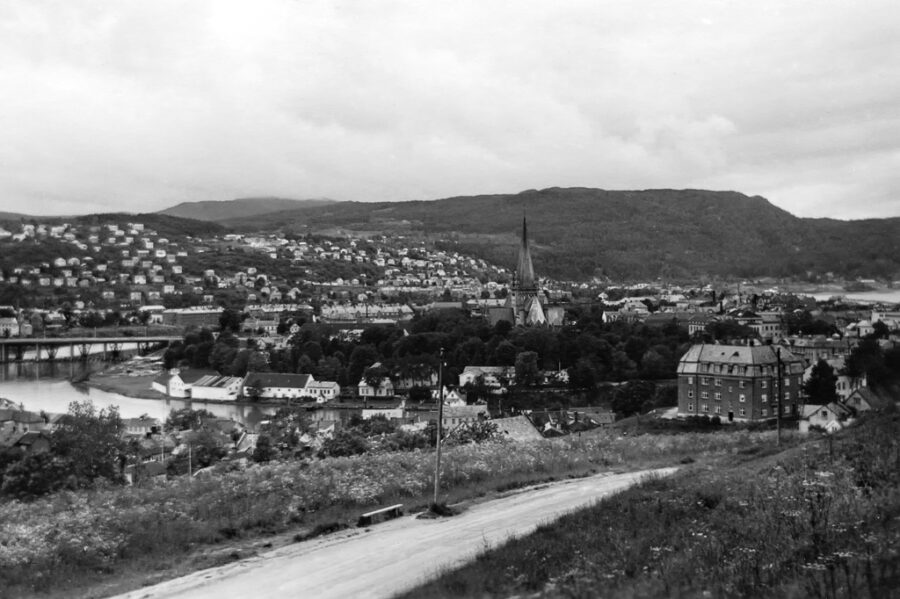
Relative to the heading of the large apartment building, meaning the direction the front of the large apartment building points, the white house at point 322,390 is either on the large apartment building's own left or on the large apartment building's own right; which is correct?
on the large apartment building's own right

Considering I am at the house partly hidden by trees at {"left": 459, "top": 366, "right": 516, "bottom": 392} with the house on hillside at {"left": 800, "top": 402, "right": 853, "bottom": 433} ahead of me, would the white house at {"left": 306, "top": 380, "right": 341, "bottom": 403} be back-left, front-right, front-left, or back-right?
back-right

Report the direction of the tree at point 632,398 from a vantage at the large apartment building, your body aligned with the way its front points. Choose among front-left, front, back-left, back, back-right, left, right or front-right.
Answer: back-right

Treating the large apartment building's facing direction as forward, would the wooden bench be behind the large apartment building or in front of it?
in front

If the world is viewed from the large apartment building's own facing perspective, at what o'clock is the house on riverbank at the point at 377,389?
The house on riverbank is roughly at 4 o'clock from the large apartment building.

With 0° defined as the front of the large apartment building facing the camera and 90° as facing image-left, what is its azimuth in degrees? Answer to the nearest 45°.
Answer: approximately 0°

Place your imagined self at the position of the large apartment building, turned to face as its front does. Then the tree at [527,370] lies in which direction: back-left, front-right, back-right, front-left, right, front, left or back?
back-right

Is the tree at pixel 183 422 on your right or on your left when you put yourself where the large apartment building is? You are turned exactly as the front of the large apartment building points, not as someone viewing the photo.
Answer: on your right

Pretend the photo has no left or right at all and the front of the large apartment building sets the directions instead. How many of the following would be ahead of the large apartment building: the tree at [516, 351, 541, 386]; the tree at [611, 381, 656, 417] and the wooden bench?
1

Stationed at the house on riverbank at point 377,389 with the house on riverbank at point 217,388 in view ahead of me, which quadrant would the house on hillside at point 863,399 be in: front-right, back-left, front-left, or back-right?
back-left

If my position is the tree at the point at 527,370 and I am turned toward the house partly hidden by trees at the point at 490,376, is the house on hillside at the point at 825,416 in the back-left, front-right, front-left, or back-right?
back-left

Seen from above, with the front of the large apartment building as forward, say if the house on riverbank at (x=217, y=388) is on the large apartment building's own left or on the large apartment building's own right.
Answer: on the large apartment building's own right

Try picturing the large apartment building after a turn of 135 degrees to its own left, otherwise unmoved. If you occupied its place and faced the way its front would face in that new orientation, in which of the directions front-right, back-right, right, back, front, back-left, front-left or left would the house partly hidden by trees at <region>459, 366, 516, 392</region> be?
left

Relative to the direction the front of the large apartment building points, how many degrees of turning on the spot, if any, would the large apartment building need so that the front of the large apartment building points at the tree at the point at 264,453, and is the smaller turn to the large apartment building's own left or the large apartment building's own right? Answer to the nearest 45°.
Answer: approximately 45° to the large apartment building's own right

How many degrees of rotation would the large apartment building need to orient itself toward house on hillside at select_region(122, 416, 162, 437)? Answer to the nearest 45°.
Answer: approximately 90° to its right
